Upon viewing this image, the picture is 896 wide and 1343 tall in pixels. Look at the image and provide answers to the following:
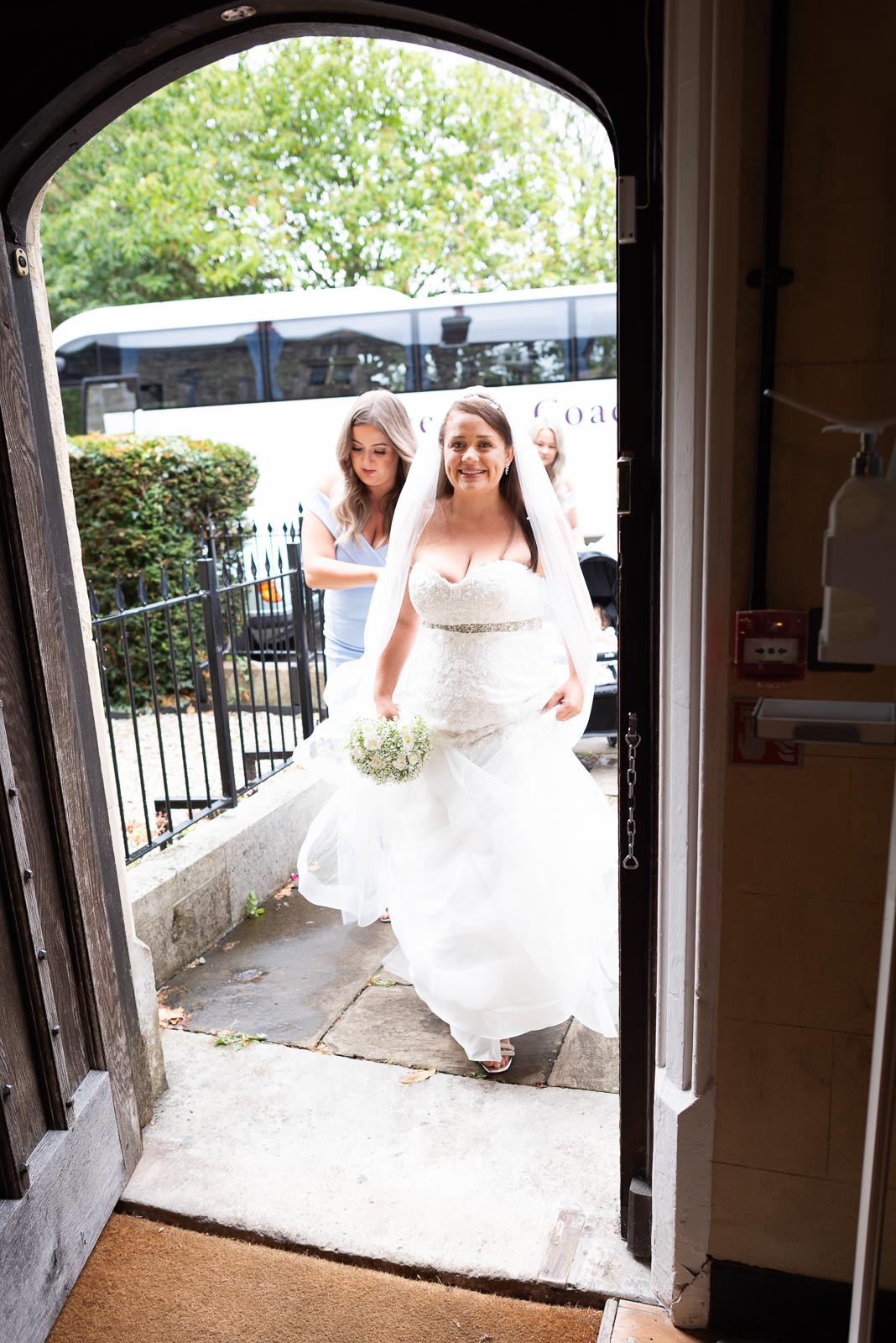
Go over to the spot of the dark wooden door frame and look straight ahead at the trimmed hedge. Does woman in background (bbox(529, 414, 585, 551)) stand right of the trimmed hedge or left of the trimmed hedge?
right

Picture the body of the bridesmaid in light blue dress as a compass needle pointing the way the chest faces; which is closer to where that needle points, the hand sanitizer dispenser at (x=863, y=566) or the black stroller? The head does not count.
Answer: the hand sanitizer dispenser

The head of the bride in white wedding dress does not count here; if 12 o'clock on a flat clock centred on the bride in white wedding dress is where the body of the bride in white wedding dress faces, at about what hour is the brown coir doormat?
The brown coir doormat is roughly at 1 o'clock from the bride in white wedding dress.

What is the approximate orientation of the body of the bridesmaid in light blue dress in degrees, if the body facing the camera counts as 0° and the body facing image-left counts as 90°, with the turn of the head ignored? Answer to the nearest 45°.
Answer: approximately 315°

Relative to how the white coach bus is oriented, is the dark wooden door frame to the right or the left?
on its left

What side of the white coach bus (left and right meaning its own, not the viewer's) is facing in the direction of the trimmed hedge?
left

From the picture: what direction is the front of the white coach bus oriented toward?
to the viewer's left
